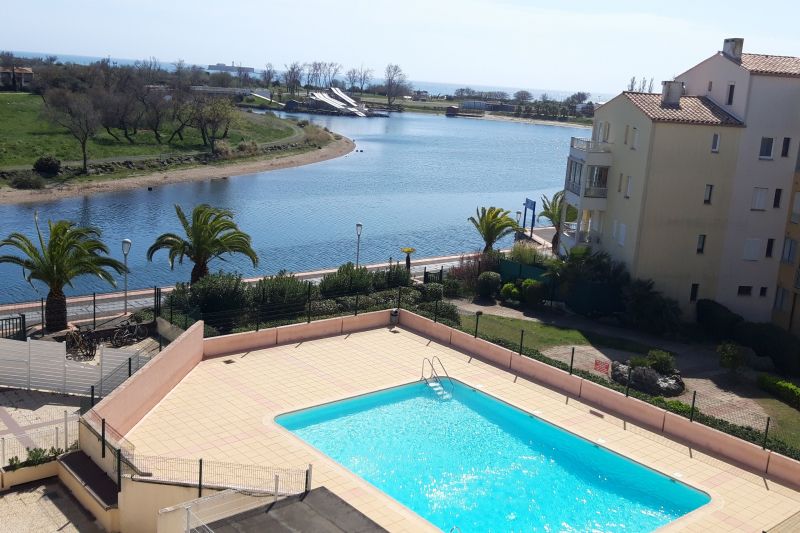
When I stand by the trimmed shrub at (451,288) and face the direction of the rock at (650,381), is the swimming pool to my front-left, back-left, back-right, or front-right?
front-right

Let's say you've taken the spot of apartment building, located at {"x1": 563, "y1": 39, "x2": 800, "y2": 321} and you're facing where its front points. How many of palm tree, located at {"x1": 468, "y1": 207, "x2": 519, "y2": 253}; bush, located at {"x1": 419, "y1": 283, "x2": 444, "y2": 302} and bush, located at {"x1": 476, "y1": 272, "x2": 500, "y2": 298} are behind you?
0

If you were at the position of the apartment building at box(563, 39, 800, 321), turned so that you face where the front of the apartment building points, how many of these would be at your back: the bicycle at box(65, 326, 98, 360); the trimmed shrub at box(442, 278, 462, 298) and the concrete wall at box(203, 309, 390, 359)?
0

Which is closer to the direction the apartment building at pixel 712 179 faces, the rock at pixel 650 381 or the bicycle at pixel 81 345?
the bicycle

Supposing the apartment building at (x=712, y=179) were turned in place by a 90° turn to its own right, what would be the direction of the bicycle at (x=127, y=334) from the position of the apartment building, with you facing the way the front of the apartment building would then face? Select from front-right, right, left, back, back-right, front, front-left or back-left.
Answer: back-left

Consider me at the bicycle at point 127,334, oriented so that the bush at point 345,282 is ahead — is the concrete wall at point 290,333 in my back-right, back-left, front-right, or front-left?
front-right

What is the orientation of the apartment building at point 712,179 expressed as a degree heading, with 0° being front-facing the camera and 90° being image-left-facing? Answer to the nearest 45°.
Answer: approximately 90°

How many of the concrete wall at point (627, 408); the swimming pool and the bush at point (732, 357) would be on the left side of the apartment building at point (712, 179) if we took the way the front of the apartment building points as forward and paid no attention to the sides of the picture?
3

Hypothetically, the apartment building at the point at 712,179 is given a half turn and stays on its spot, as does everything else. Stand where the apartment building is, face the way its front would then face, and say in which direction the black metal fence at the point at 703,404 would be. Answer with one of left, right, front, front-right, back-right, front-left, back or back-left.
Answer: right

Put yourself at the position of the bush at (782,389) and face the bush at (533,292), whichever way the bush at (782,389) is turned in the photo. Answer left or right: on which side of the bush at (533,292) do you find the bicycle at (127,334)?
left

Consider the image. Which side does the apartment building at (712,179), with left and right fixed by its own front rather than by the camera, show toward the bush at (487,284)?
front
